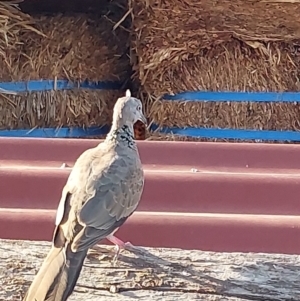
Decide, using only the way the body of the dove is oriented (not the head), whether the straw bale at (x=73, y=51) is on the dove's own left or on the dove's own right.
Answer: on the dove's own left

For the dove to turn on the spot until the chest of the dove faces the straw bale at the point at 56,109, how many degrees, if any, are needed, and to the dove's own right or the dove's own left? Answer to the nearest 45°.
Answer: approximately 45° to the dove's own left

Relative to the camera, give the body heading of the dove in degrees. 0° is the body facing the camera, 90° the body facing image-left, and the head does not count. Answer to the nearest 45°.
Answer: approximately 225°
